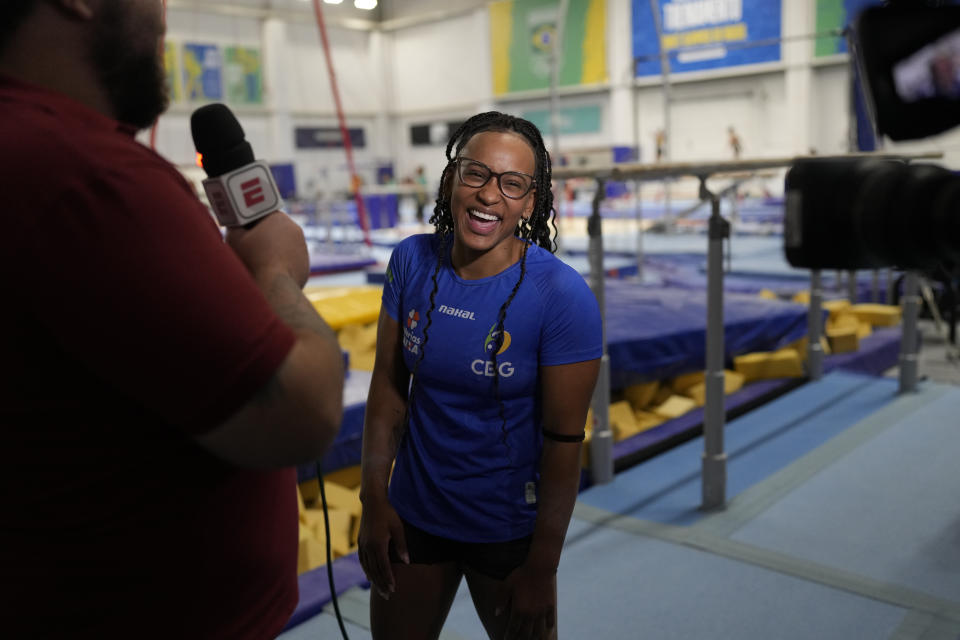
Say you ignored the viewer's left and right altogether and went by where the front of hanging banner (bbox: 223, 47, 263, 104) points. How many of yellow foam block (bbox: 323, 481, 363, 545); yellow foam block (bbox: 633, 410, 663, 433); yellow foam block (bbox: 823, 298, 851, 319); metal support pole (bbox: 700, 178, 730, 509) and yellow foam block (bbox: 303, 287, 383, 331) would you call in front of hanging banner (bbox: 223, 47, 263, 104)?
5

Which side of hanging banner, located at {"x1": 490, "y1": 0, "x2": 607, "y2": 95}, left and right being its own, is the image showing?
front

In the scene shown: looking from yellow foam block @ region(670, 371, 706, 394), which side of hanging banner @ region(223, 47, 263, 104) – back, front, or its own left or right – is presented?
front

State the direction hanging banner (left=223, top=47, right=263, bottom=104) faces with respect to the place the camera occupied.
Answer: facing the viewer

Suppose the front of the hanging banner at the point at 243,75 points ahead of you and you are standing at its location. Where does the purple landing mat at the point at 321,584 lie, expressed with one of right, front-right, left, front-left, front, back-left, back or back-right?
front

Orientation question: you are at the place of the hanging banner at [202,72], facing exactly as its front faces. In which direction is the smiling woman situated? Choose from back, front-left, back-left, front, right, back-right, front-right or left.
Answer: front

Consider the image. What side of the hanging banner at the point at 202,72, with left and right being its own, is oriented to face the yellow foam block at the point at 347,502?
front

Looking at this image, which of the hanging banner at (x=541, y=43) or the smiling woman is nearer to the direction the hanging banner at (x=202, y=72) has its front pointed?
the smiling woman

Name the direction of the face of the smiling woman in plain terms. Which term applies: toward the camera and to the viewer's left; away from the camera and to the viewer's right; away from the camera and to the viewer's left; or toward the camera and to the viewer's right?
toward the camera and to the viewer's left

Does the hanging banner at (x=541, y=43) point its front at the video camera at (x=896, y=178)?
yes

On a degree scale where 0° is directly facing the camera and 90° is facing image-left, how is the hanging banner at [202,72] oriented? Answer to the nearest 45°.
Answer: approximately 0°

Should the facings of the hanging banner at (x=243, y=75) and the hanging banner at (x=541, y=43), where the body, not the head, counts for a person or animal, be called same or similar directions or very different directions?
same or similar directions

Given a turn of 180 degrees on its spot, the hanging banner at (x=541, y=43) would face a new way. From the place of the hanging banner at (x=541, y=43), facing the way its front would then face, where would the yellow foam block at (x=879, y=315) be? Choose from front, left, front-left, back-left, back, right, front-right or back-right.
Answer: back

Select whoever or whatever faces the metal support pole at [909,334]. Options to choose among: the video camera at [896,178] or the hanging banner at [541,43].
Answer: the hanging banner

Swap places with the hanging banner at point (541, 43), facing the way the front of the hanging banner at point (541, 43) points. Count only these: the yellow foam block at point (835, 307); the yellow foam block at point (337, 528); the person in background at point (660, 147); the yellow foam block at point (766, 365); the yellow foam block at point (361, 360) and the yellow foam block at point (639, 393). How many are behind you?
0

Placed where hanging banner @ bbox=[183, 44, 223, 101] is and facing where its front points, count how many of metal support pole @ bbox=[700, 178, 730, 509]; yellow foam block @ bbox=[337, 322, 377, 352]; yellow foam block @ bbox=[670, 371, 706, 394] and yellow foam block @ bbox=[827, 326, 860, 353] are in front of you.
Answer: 4

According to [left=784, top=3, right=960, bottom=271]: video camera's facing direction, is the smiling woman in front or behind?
in front

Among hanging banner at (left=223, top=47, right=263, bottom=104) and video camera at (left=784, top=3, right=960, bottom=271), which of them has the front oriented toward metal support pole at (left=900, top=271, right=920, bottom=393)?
the hanging banner

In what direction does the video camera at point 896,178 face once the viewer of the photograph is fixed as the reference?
facing to the left of the viewer
